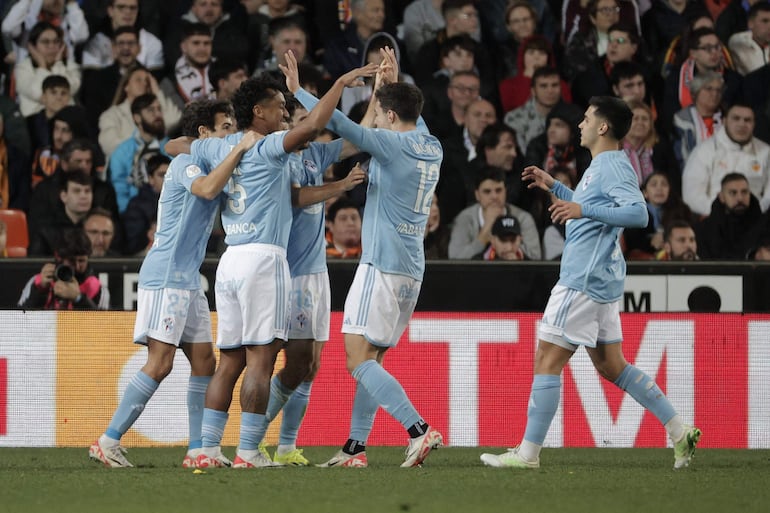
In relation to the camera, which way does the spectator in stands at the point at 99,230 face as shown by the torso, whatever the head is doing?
toward the camera

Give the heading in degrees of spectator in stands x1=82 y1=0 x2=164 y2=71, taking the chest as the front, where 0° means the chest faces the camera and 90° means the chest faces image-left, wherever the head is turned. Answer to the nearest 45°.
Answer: approximately 0°

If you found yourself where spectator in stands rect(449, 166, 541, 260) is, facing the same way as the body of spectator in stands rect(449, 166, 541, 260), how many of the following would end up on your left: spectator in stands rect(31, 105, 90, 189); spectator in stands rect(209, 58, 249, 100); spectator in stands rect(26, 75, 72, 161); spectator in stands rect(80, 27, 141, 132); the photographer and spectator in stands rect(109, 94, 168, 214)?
0

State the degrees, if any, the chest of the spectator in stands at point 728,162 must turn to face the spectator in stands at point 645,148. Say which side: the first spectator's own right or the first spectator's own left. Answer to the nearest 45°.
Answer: approximately 90° to the first spectator's own right

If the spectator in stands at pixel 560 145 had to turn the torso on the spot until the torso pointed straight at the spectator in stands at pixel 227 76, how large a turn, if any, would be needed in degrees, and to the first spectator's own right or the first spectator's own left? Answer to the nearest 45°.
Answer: approximately 45° to the first spectator's own right

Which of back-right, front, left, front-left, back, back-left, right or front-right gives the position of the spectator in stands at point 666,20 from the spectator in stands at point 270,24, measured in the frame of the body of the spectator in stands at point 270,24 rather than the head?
left

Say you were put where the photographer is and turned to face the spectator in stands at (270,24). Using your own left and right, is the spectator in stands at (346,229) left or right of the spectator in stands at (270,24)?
right

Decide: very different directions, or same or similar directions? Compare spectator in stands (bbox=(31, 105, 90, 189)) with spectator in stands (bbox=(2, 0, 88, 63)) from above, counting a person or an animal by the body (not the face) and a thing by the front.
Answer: same or similar directions

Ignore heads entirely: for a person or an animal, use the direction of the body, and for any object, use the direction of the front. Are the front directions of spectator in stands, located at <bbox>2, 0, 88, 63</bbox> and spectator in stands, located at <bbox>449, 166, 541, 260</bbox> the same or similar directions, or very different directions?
same or similar directions

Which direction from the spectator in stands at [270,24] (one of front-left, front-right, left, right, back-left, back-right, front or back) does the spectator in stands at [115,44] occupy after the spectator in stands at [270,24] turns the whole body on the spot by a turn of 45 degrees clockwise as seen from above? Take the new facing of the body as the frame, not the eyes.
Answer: front-right

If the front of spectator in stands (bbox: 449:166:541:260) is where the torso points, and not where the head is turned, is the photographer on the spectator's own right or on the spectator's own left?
on the spectator's own right

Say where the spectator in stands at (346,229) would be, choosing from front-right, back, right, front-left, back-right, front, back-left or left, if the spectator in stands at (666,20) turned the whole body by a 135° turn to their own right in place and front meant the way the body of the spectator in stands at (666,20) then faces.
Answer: left

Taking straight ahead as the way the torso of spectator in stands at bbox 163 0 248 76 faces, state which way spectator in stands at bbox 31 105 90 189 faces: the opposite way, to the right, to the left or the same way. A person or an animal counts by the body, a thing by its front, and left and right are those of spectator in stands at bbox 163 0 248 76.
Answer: the same way

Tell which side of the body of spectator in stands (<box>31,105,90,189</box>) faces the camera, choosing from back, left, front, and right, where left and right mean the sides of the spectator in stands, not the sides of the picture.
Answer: front

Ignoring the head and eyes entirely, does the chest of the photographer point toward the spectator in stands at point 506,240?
no

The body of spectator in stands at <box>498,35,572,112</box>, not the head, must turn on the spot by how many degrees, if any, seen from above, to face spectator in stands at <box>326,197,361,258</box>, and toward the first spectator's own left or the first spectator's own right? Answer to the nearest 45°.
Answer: approximately 45° to the first spectator's own right

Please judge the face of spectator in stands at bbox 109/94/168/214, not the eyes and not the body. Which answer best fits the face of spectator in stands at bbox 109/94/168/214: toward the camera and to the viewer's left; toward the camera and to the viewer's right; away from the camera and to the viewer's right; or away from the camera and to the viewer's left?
toward the camera and to the viewer's right

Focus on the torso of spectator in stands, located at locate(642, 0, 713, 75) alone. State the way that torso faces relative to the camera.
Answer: toward the camera

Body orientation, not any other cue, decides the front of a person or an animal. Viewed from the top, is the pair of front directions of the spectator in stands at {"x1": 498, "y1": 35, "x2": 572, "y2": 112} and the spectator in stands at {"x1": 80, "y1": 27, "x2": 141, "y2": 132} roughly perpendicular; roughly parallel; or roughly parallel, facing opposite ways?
roughly parallel

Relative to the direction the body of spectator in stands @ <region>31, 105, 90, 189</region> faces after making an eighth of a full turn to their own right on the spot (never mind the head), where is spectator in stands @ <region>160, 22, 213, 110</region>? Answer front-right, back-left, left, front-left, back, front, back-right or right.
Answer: back-left

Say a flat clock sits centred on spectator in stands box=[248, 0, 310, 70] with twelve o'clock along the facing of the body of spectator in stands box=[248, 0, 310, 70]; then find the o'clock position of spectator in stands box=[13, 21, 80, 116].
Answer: spectator in stands box=[13, 21, 80, 116] is roughly at 3 o'clock from spectator in stands box=[248, 0, 310, 70].
